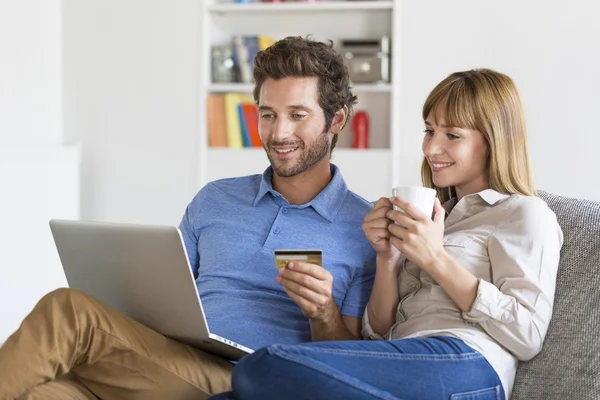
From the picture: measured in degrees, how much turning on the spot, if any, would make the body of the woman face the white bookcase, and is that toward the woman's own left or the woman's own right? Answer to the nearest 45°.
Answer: approximately 135° to the woman's own right

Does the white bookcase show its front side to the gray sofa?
yes

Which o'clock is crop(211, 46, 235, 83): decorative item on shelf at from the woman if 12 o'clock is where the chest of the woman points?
The decorative item on shelf is roughly at 4 o'clock from the woman.

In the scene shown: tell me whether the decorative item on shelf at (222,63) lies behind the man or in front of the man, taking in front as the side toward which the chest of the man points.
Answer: behind

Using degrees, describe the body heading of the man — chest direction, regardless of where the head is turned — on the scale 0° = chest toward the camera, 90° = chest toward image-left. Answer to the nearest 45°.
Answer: approximately 45°

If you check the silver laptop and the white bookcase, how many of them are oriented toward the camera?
1

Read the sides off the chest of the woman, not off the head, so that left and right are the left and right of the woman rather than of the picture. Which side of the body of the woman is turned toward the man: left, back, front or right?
right

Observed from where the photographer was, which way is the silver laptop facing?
facing away from the viewer and to the right of the viewer

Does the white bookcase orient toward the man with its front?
yes

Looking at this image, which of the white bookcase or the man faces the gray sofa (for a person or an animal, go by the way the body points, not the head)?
the white bookcase

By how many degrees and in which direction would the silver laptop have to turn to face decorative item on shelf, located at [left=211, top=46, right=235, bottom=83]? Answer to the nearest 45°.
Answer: approximately 45° to its left

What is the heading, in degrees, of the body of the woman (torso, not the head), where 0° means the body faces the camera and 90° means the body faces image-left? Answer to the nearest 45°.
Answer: approximately 45°
